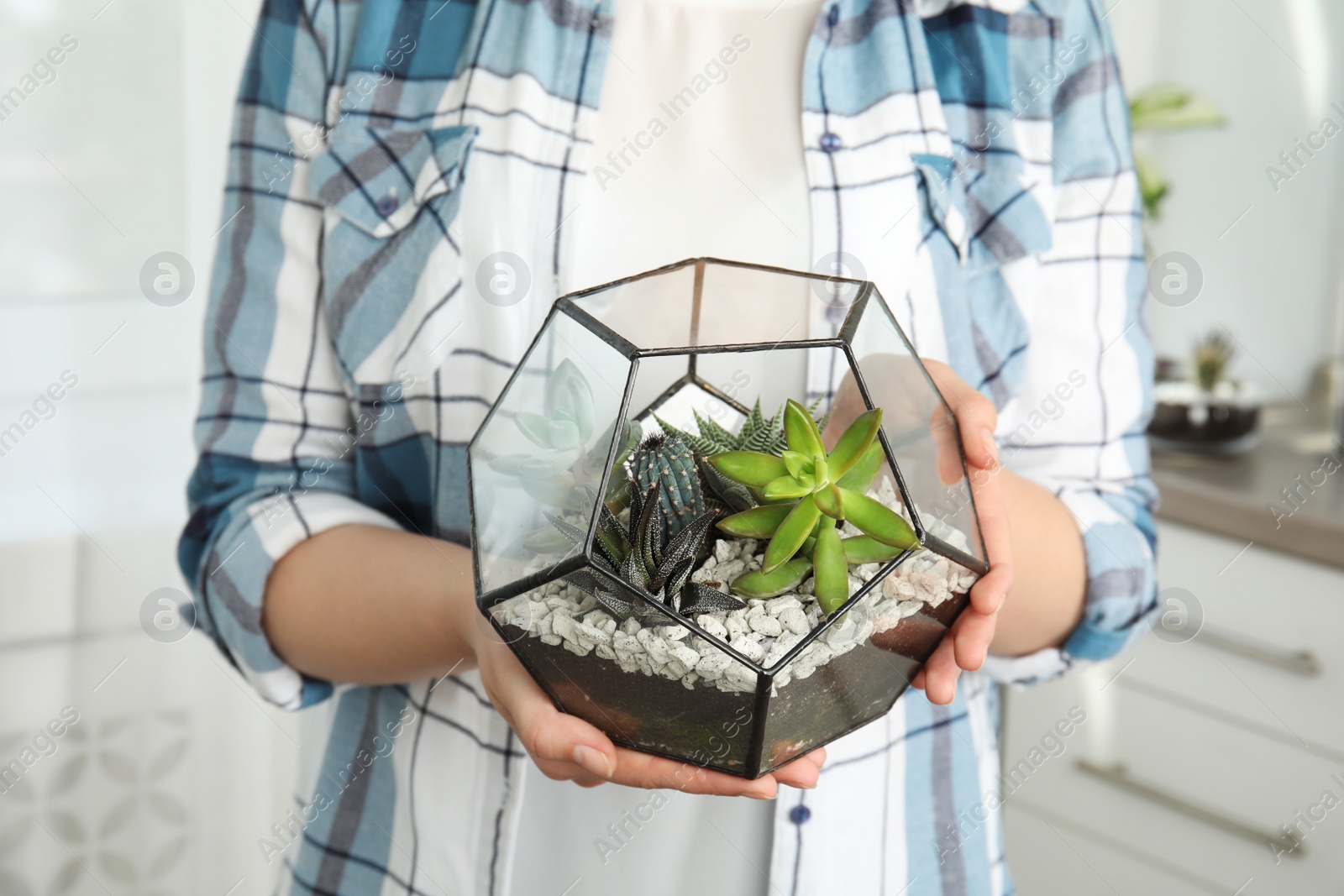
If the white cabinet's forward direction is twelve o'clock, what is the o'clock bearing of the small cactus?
The small cactus is roughly at 11 o'clock from the white cabinet.

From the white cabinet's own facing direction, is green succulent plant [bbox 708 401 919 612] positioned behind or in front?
in front

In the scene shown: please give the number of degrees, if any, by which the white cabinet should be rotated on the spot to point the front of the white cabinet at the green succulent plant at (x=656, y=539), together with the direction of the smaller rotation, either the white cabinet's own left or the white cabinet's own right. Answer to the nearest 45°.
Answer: approximately 45° to the white cabinet's own left

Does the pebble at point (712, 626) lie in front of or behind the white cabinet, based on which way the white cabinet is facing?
in front

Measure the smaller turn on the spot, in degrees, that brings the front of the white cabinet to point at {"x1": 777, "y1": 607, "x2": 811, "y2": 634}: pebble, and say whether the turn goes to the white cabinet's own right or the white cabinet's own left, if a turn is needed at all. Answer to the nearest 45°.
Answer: approximately 45° to the white cabinet's own left

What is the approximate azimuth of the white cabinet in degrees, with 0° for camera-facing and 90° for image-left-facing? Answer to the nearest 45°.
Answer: approximately 45°

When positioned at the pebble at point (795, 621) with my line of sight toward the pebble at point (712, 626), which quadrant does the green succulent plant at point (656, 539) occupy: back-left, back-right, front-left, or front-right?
front-right

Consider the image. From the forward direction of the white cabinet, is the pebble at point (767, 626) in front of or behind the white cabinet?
in front
